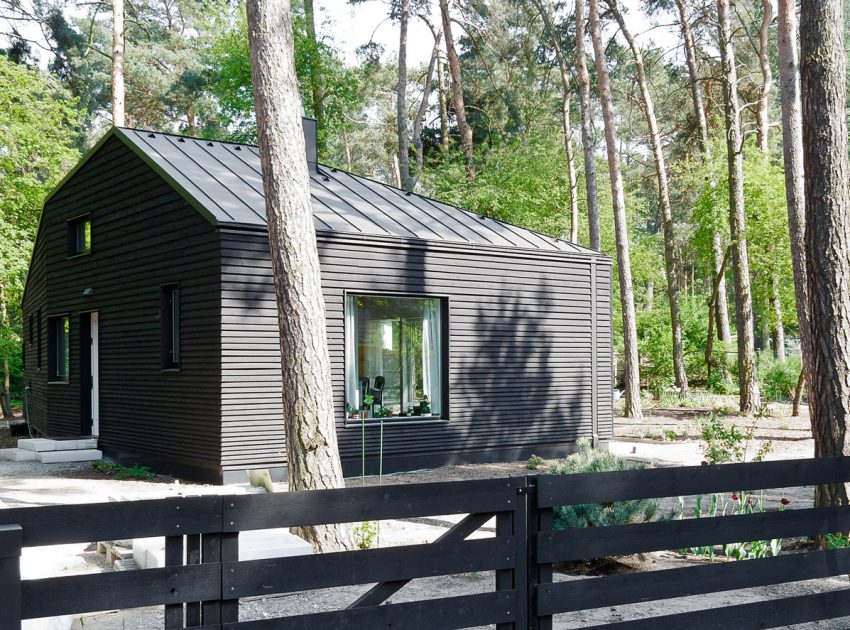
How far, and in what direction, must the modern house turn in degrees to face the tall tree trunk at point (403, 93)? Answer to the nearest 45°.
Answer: approximately 135° to its right

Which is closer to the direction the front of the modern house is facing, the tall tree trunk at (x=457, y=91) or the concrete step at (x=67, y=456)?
the concrete step

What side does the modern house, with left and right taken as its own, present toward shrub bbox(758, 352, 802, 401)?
back

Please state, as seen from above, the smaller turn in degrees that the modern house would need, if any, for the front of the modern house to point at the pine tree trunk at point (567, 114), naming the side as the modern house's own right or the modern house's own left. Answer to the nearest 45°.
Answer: approximately 180°

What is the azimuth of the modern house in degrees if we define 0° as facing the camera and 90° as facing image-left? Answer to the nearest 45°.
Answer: approximately 45°

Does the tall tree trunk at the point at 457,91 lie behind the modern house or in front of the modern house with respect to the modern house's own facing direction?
behind

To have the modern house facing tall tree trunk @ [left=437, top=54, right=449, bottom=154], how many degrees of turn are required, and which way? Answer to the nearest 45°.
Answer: approximately 135° to its right

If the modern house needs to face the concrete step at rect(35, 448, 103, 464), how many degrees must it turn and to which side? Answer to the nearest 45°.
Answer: approximately 45° to its right

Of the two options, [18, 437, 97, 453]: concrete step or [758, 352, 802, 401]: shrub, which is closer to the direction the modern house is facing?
the concrete step

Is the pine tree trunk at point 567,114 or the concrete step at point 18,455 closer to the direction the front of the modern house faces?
the concrete step

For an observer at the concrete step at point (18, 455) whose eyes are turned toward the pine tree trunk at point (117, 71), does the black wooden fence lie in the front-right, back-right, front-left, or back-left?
back-right

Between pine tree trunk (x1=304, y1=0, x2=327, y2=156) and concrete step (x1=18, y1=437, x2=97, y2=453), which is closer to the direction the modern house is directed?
the concrete step

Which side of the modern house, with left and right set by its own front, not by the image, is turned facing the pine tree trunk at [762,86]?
back
